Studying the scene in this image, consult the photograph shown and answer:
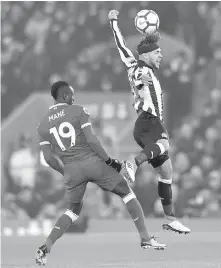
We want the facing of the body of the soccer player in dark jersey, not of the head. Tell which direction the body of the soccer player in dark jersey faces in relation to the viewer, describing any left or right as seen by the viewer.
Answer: facing away from the viewer and to the right of the viewer

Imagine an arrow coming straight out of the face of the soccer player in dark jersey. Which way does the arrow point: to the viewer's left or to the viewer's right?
to the viewer's right

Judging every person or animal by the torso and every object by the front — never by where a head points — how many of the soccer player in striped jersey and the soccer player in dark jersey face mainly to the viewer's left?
0
